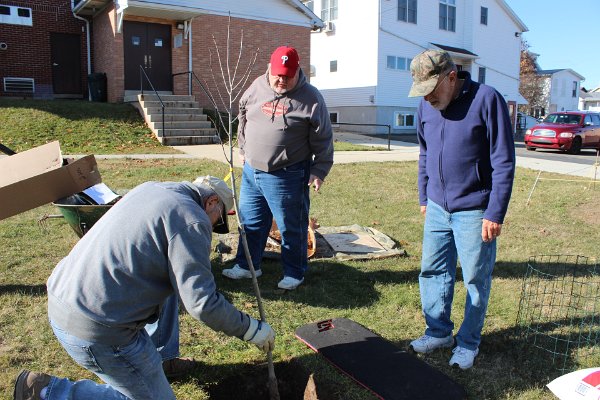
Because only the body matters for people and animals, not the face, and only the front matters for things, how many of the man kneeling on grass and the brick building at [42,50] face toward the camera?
1

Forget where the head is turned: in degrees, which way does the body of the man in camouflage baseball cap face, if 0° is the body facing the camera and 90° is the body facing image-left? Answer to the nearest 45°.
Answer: approximately 45°

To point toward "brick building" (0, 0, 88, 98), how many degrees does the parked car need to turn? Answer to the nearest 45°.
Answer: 0° — it already faces it

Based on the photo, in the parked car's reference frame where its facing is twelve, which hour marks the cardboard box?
The cardboard box is roughly at 11 o'clock from the parked car.

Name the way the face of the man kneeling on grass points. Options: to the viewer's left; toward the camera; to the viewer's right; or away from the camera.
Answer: to the viewer's right

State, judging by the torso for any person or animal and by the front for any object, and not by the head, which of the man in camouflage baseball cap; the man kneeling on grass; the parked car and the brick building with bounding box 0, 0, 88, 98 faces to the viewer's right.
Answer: the man kneeling on grass

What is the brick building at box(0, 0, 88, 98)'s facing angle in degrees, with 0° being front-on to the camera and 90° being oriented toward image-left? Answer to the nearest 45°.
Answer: approximately 0°

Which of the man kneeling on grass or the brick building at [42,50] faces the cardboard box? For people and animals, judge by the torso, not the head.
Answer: the brick building

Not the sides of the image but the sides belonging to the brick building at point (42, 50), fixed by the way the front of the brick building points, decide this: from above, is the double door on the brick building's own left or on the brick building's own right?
on the brick building's own left
